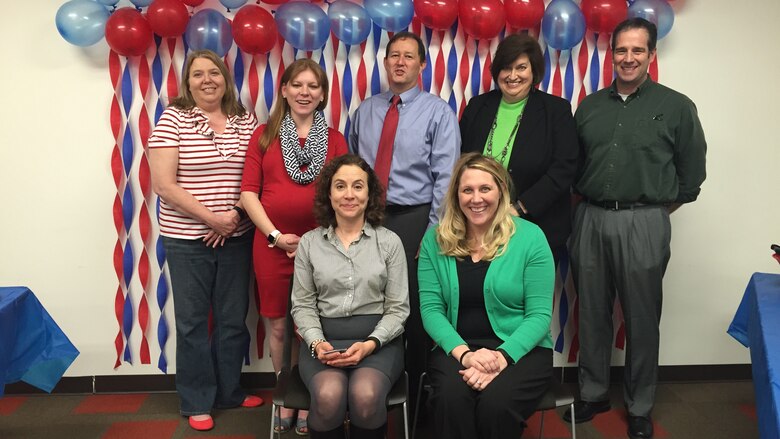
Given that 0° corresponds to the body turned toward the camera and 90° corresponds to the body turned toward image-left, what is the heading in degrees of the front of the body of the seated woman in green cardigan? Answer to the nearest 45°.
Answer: approximately 0°

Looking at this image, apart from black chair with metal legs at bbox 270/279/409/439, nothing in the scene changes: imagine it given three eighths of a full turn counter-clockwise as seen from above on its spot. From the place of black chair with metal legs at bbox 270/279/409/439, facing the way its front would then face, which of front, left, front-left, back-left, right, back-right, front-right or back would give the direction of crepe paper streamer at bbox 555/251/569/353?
front

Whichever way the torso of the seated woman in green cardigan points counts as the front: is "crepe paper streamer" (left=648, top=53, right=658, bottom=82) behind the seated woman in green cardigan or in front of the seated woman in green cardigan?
behind

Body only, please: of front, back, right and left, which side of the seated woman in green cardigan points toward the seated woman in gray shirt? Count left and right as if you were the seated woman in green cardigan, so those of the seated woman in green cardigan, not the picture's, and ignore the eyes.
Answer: right

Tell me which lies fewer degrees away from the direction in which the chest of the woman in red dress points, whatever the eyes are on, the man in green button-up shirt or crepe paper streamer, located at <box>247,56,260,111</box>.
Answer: the man in green button-up shirt

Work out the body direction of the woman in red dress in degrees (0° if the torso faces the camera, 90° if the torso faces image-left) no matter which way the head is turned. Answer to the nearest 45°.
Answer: approximately 315°
